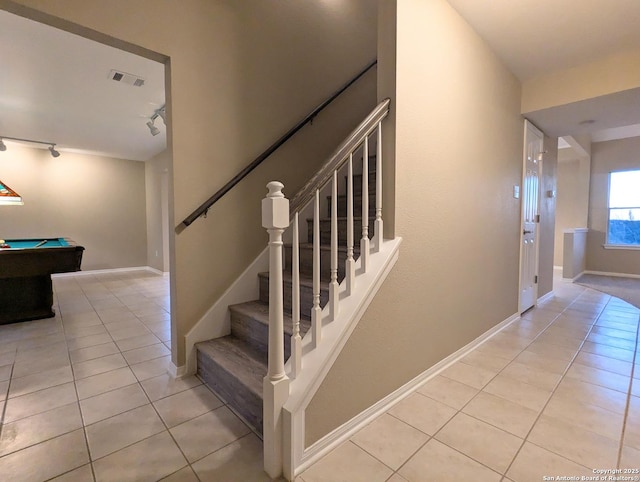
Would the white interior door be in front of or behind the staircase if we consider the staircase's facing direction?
behind

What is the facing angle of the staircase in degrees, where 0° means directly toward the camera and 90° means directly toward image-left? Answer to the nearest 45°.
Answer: approximately 45°

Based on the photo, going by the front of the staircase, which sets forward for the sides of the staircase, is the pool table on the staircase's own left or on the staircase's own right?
on the staircase's own right

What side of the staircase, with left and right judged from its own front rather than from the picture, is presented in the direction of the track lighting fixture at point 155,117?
right

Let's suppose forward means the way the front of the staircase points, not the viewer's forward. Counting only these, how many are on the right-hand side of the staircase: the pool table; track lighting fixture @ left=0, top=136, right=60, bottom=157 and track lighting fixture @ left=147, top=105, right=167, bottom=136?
3

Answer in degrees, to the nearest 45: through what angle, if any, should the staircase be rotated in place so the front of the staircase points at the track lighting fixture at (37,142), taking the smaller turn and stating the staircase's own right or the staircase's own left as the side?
approximately 90° to the staircase's own right
